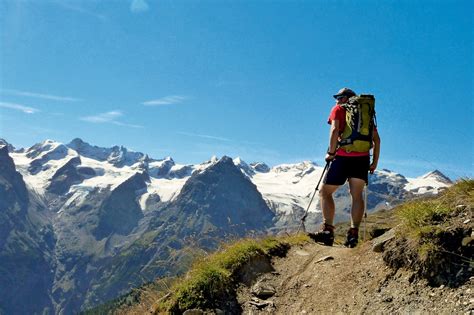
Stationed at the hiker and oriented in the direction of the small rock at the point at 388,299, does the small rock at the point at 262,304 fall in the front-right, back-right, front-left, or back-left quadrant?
front-right

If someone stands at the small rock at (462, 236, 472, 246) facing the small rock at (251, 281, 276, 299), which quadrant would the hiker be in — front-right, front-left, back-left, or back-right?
front-right

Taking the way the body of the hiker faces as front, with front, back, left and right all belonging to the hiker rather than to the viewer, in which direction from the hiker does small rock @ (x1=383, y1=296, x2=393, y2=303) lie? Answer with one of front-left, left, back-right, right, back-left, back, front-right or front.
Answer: back-left

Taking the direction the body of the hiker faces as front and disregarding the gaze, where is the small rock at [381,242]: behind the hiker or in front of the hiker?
behind

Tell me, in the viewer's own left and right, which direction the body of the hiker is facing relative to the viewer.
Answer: facing away from the viewer and to the left of the viewer
